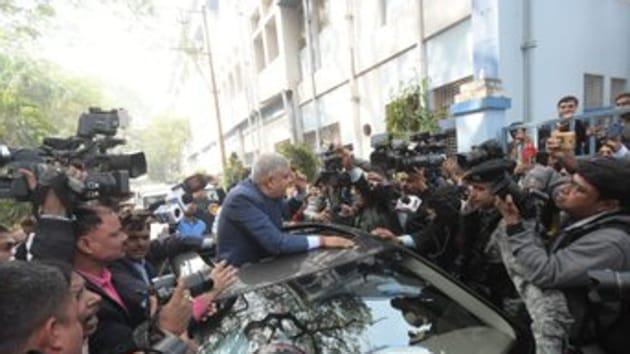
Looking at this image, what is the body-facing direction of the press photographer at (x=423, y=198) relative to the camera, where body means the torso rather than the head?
to the viewer's left

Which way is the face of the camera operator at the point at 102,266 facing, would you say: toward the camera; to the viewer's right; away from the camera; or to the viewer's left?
to the viewer's right

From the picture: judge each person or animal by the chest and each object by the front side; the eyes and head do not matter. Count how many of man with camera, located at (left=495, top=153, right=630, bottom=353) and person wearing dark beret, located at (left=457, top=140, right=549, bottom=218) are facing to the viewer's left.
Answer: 2

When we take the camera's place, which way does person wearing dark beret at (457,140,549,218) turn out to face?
facing to the left of the viewer

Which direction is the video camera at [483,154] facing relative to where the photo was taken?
to the viewer's left

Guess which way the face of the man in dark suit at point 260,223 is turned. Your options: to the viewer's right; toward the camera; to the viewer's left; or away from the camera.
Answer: to the viewer's right

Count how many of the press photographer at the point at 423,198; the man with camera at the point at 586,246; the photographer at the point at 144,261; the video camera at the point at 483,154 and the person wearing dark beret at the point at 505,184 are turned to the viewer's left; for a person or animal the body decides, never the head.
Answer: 4

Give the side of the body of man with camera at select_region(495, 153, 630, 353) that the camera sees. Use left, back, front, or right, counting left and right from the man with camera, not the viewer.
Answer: left

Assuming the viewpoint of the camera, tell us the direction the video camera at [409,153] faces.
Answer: facing to the left of the viewer

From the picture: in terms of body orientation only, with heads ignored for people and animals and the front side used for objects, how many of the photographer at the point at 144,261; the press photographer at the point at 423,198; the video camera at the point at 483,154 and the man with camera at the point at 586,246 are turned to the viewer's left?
3

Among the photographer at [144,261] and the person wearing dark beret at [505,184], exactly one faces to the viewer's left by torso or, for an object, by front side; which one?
the person wearing dark beret
